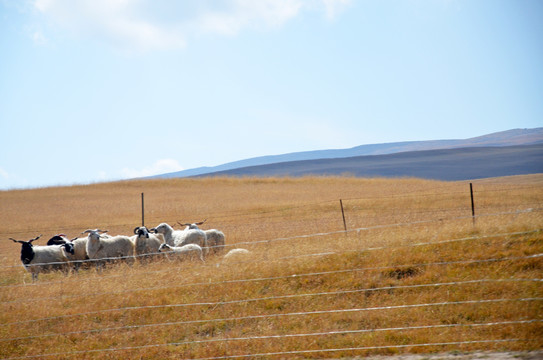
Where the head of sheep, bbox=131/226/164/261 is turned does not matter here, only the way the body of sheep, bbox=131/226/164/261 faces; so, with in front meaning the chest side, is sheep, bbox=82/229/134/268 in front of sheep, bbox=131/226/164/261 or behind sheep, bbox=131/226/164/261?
in front

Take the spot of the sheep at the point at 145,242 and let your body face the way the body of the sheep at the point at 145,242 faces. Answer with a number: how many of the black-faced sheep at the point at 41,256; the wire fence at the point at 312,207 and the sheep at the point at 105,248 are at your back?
1

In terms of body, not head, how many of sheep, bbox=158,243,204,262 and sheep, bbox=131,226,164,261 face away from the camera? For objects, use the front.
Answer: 0

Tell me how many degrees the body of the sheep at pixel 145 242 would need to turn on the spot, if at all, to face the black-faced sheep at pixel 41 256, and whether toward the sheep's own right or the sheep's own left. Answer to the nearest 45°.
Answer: approximately 45° to the sheep's own right

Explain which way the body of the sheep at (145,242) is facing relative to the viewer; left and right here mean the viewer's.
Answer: facing the viewer and to the left of the viewer

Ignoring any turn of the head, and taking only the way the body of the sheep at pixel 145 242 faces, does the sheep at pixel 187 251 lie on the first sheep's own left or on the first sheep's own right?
on the first sheep's own left

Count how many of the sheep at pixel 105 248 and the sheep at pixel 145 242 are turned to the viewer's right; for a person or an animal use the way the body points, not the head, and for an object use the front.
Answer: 0

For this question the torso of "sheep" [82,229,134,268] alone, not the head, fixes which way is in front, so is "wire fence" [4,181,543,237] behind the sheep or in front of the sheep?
behind

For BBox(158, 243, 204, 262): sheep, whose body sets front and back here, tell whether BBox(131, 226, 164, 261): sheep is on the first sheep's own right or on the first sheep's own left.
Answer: on the first sheep's own right

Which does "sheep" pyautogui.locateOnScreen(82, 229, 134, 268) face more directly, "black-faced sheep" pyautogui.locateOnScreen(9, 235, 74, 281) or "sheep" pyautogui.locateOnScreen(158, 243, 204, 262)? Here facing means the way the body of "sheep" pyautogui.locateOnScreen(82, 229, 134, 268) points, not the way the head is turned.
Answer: the black-faced sheep

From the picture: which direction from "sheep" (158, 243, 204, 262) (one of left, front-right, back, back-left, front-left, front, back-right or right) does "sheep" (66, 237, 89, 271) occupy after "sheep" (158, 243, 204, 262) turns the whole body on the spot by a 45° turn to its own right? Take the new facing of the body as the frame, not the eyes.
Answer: front

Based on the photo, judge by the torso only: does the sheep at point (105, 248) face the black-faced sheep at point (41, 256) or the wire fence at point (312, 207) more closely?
the black-faced sheep

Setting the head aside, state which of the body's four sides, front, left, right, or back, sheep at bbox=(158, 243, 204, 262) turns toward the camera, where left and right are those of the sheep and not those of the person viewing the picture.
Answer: left

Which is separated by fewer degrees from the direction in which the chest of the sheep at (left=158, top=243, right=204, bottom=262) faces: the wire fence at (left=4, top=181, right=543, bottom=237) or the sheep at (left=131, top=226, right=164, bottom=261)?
the sheep

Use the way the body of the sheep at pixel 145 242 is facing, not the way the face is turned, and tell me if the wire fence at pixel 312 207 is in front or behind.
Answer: behind
